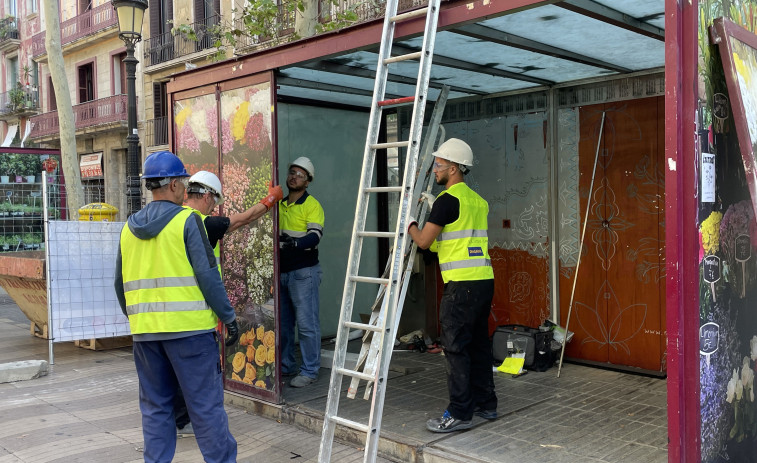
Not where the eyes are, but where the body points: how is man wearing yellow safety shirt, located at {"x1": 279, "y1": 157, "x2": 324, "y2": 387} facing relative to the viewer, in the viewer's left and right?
facing the viewer and to the left of the viewer

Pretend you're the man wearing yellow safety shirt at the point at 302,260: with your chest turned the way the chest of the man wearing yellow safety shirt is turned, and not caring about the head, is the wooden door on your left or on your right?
on your left

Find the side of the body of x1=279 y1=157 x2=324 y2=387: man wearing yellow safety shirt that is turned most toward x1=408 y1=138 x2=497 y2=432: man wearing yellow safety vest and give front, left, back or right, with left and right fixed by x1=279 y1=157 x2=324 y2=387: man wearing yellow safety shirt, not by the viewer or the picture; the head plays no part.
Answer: left

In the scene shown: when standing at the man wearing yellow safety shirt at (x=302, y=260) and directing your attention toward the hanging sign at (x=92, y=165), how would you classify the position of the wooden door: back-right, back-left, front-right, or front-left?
back-right

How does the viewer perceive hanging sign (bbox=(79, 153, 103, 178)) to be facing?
facing the viewer

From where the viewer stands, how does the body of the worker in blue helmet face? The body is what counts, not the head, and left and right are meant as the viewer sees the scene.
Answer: facing away from the viewer and to the right of the viewer

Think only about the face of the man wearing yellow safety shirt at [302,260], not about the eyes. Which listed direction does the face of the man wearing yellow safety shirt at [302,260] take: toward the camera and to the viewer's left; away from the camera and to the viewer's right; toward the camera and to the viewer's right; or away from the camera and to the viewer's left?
toward the camera and to the viewer's left
